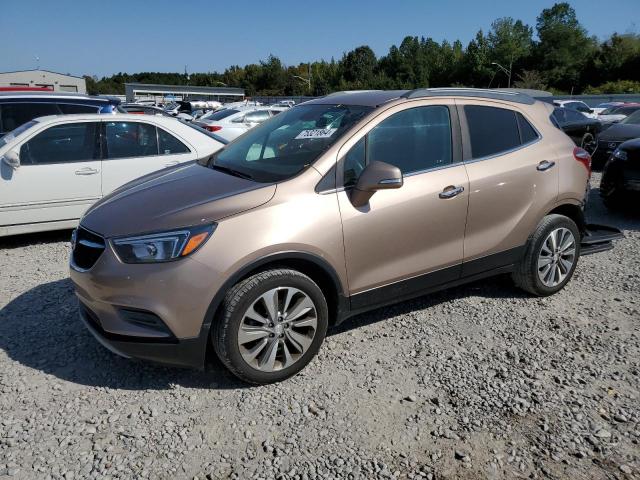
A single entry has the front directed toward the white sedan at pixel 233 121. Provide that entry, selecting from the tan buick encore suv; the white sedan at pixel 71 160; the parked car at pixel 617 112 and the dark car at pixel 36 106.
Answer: the parked car

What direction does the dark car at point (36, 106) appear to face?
to the viewer's left

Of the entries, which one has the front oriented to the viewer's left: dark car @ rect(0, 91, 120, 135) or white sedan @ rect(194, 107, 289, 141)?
the dark car

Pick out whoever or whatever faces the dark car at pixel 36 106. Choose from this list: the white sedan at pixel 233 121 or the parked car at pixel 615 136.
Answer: the parked car

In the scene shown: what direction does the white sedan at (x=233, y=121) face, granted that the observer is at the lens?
facing away from the viewer and to the right of the viewer

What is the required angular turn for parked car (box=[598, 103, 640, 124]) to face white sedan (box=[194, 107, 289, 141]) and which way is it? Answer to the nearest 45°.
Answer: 0° — it already faces it

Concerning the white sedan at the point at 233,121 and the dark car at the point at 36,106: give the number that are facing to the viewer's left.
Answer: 1

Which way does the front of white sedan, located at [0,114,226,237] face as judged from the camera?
facing to the left of the viewer

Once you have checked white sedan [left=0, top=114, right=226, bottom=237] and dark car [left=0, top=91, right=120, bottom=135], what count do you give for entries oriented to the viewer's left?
2

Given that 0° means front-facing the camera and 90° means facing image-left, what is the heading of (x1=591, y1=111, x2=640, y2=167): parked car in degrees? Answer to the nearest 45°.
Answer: approximately 45°

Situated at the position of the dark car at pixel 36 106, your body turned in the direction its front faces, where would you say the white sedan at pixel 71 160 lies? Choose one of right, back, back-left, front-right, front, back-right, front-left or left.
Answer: left

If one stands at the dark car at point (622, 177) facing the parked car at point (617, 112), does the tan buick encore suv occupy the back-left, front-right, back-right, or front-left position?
back-left

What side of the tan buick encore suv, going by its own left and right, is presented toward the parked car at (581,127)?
back

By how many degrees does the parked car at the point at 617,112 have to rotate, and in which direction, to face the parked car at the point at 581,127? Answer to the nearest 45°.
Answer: approximately 45° to its left

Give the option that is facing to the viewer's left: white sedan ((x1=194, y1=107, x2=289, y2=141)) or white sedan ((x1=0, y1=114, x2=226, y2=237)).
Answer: white sedan ((x1=0, y1=114, x2=226, y2=237))
